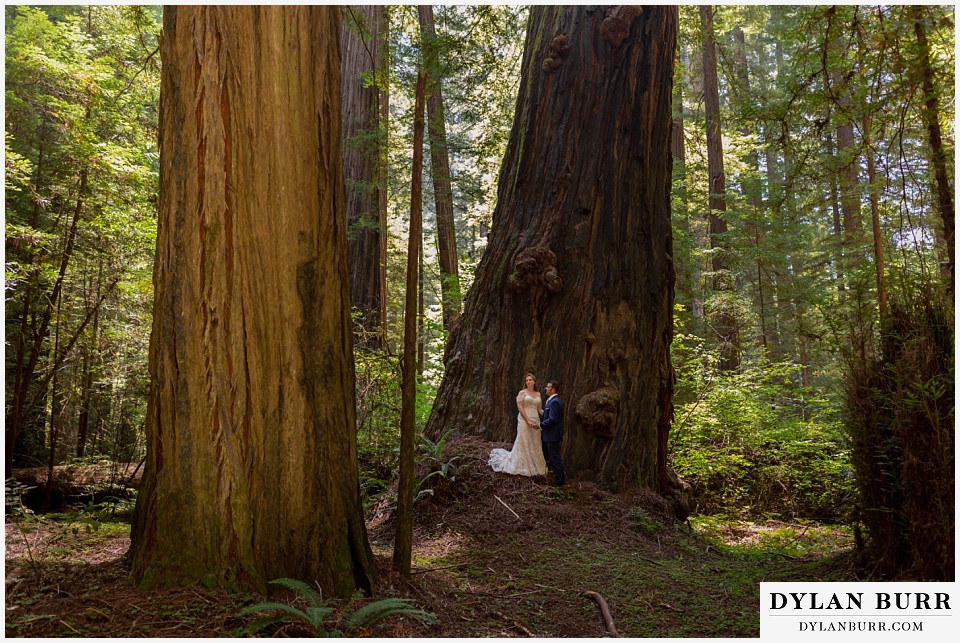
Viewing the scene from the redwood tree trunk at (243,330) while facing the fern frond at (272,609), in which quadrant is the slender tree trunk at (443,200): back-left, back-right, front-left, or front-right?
back-left

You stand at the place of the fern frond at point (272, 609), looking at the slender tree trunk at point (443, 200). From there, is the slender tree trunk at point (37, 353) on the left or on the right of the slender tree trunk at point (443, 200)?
left

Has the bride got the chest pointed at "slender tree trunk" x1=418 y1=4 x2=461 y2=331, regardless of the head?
no

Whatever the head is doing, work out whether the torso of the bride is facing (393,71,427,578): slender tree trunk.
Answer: no

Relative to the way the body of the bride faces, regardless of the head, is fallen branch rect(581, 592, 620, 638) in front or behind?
in front

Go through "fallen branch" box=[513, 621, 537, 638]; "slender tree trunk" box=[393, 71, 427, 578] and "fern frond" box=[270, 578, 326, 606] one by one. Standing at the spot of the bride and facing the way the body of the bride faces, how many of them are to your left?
0

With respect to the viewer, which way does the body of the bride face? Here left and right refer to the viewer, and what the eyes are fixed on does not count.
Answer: facing the viewer and to the right of the viewer

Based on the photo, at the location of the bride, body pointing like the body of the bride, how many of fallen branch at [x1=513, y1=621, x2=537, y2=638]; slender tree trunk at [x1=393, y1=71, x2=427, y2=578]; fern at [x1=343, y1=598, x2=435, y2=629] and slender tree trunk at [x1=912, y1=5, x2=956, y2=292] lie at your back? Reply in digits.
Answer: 0

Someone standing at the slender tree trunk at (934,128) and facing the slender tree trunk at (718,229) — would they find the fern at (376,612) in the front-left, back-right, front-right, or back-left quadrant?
back-left

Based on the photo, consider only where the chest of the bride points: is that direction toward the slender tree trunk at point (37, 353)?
no

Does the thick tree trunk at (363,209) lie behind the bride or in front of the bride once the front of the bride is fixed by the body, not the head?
behind
